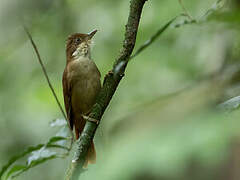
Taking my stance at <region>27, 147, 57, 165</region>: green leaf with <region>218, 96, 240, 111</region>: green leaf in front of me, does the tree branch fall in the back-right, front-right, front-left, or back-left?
front-left

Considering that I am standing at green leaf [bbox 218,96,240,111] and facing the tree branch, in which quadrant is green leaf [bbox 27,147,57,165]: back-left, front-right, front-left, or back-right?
front-left

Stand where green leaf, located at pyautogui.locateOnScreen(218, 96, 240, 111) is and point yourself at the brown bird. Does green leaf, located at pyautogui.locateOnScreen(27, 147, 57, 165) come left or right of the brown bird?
left

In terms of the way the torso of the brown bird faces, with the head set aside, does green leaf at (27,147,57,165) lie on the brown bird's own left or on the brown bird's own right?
on the brown bird's own right

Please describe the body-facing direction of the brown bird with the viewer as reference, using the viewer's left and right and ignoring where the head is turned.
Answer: facing the viewer and to the right of the viewer
